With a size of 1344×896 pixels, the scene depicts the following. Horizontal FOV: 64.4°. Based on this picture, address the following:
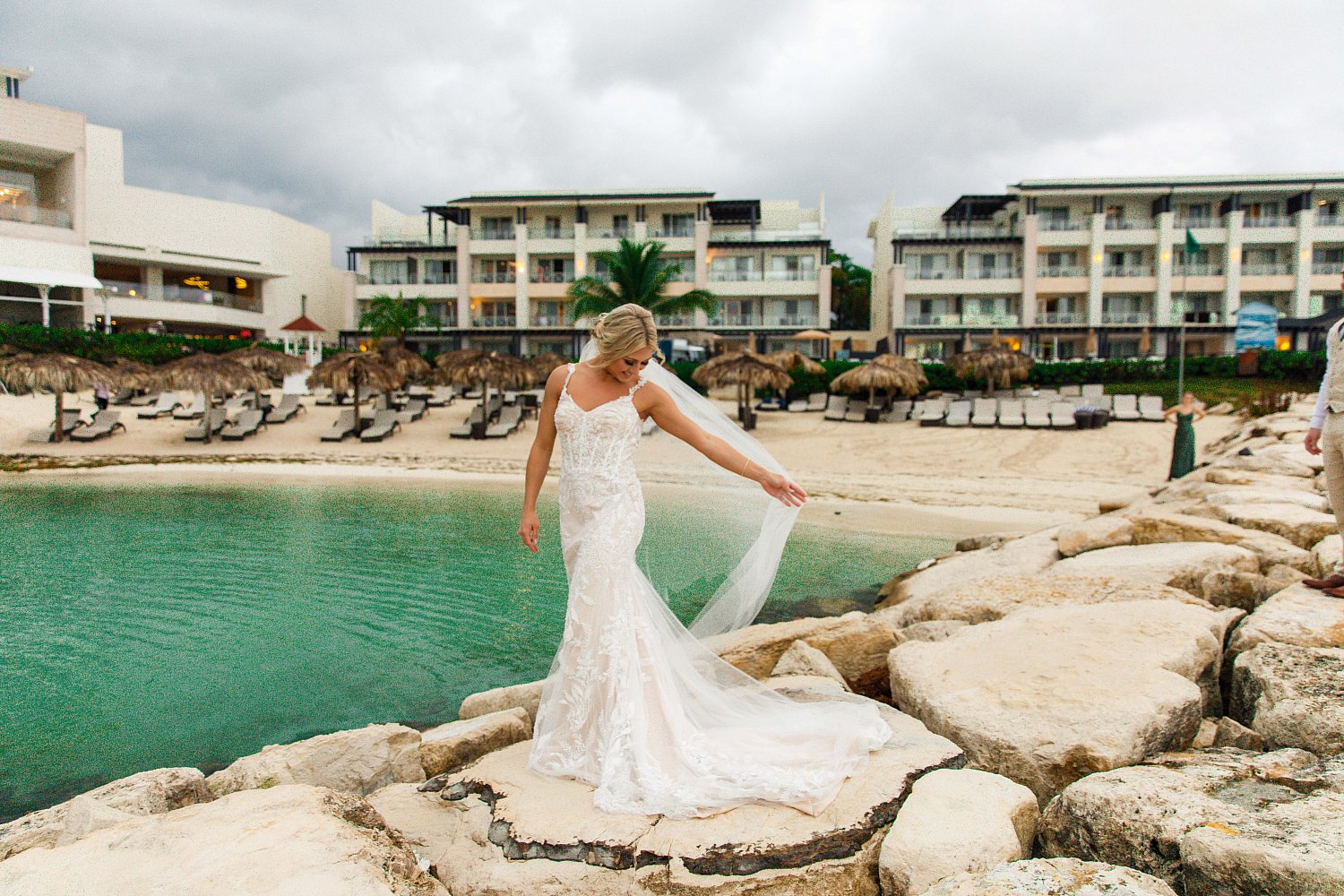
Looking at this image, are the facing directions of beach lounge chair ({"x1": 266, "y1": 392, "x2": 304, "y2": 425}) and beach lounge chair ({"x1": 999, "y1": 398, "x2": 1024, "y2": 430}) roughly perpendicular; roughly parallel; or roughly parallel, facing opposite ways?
roughly parallel

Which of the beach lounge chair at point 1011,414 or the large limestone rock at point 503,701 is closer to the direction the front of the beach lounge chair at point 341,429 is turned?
the large limestone rock

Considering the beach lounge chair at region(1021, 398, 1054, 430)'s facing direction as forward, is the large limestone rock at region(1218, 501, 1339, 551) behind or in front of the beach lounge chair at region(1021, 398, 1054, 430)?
in front

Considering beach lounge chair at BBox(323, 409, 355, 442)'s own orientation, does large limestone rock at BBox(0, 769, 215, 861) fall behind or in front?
in front

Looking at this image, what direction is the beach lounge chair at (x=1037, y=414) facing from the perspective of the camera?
toward the camera

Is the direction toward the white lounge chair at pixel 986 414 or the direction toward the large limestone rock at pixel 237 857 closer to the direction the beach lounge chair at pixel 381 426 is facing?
the large limestone rock

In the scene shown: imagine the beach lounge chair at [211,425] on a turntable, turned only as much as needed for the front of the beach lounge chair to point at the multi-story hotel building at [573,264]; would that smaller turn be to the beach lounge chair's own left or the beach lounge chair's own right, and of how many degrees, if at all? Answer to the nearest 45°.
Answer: approximately 180°

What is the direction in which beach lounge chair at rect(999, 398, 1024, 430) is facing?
toward the camera

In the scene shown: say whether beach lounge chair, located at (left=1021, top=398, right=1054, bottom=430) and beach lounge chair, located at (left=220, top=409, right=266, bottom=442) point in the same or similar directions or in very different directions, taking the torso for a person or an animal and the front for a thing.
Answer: same or similar directions

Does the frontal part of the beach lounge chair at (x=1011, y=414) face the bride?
yes

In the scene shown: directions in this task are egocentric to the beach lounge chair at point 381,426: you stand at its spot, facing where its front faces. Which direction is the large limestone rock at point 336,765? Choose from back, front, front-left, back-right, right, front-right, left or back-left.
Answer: front-left

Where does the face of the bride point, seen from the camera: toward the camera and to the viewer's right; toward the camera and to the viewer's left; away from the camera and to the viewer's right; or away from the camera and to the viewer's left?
toward the camera and to the viewer's right

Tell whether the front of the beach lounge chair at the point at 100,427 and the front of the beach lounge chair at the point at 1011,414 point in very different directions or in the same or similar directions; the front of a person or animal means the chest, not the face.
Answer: same or similar directions

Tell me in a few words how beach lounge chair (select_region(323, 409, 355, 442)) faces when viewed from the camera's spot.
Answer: facing the viewer and to the left of the viewer

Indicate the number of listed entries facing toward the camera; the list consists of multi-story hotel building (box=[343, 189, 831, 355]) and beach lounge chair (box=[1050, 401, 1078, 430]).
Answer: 2

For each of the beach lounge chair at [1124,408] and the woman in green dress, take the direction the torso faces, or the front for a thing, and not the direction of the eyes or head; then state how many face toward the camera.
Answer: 2
